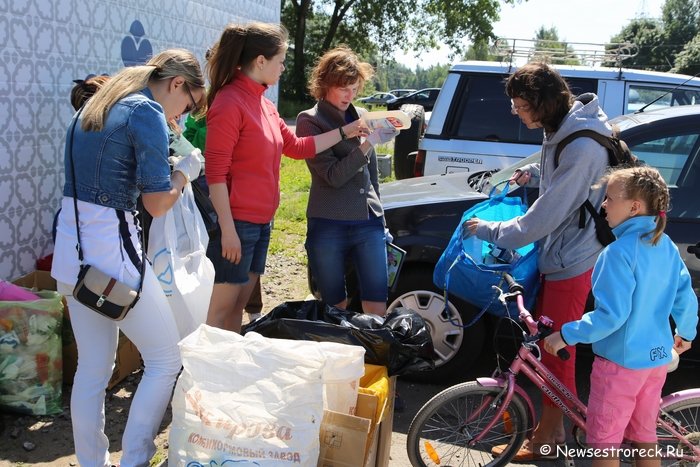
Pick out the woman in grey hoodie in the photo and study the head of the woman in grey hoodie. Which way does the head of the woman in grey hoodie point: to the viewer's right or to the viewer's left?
to the viewer's left

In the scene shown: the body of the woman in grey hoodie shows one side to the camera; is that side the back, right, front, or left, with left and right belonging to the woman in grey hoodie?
left

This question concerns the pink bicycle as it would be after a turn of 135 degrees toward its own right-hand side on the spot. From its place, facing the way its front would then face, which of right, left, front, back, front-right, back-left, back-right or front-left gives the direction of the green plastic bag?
back-left

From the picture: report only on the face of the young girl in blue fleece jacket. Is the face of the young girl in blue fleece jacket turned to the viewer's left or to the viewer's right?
to the viewer's left

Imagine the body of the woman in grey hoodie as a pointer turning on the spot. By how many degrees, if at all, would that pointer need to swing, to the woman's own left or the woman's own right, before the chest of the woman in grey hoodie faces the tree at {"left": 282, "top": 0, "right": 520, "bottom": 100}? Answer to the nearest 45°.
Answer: approximately 90° to the woman's own right

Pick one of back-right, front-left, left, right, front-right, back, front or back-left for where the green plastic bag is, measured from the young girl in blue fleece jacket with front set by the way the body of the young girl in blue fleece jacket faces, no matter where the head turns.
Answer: front-left

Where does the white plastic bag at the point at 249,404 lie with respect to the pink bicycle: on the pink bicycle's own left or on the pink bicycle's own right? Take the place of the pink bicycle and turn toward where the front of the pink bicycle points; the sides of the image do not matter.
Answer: on the pink bicycle's own left

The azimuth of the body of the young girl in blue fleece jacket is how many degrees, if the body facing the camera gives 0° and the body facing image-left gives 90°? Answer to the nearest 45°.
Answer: approximately 135°

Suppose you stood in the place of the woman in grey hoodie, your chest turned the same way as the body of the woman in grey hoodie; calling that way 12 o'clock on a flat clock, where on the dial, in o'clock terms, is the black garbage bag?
The black garbage bag is roughly at 11 o'clock from the woman in grey hoodie.

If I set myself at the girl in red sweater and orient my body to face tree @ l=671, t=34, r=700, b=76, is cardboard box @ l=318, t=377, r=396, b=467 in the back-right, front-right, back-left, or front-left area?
back-right

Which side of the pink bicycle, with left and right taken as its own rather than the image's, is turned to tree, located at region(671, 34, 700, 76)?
right

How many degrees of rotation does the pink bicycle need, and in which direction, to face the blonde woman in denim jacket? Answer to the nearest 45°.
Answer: approximately 45° to its left

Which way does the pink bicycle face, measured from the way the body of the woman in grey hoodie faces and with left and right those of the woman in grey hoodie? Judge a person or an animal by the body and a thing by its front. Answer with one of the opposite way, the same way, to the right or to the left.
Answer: the same way

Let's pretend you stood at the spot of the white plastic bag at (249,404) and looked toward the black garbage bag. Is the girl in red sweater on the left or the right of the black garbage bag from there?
left

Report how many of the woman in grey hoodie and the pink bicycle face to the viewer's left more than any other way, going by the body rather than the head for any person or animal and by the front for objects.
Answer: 2

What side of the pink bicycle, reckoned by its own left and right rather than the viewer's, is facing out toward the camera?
left

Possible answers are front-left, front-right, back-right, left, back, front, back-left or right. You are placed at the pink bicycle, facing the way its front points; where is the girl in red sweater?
front
